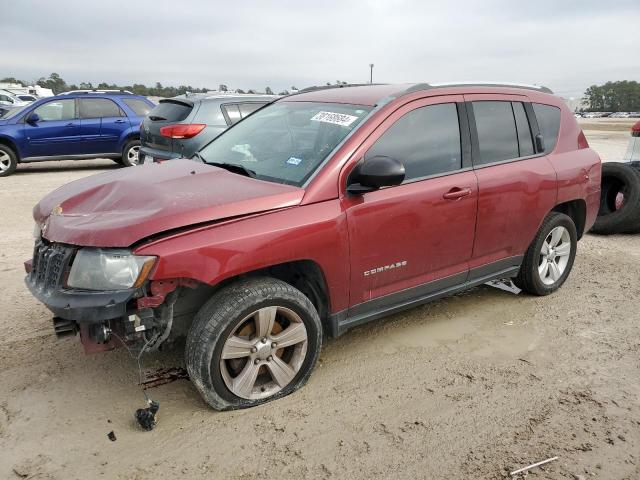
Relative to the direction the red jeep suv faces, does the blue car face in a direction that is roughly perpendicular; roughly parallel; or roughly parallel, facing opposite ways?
roughly parallel

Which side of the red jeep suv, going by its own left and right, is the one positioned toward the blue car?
right

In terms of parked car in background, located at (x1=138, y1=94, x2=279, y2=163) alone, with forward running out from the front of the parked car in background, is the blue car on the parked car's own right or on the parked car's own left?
on the parked car's own left

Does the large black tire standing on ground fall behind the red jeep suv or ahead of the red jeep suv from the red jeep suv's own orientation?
behind

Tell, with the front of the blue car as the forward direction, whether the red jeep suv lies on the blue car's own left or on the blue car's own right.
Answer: on the blue car's own left

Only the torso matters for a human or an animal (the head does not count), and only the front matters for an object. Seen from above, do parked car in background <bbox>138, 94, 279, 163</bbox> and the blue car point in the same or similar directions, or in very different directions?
very different directions

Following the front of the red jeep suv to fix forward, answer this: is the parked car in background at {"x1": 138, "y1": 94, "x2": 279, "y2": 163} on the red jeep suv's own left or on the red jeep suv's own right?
on the red jeep suv's own right

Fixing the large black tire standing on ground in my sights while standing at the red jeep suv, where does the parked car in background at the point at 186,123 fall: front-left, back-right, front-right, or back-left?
front-left

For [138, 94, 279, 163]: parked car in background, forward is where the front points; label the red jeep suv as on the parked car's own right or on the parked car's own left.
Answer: on the parked car's own right

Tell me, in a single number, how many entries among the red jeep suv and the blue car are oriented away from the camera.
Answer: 0
